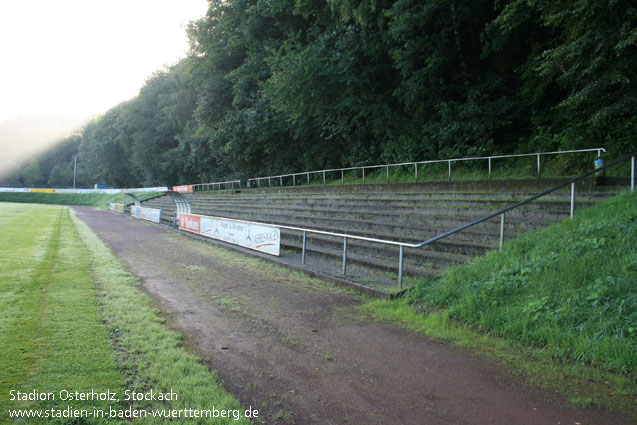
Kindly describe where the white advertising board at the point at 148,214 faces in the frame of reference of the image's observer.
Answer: facing the viewer and to the left of the viewer

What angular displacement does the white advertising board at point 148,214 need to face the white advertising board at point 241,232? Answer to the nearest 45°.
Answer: approximately 45° to its left

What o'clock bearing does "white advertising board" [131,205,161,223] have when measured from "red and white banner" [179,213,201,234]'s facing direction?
The white advertising board is roughly at 4 o'clock from the red and white banner.

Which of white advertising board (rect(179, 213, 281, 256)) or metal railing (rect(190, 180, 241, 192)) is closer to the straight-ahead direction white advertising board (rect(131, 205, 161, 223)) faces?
the white advertising board

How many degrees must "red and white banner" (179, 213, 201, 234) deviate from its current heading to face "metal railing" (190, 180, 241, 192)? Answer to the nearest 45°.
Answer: approximately 135° to its right

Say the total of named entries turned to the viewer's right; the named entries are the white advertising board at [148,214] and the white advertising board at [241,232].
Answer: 0

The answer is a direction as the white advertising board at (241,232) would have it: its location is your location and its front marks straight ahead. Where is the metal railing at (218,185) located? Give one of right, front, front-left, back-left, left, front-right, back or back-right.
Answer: back-right

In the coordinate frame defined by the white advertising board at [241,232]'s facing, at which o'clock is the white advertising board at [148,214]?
the white advertising board at [148,214] is roughly at 4 o'clock from the white advertising board at [241,232].

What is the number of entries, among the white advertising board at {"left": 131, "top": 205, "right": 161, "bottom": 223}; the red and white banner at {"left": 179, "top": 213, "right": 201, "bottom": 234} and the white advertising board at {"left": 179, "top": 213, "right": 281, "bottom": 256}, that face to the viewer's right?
0
